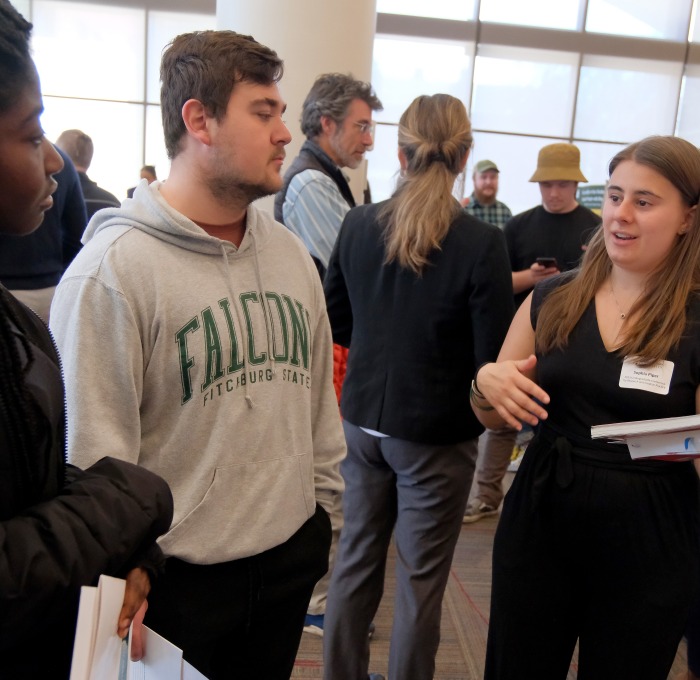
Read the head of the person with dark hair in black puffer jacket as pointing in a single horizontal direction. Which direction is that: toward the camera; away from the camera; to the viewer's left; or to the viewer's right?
to the viewer's right

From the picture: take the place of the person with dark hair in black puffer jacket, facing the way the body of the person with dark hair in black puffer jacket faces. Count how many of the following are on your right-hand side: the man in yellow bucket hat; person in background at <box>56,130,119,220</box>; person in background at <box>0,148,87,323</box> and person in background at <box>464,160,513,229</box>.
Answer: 0

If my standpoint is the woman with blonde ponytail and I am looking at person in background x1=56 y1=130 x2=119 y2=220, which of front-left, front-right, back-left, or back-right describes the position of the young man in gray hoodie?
back-left

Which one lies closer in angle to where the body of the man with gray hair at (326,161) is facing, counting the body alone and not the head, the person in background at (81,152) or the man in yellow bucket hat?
the man in yellow bucket hat

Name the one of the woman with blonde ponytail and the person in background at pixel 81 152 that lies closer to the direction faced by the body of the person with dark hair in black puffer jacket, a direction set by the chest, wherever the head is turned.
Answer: the woman with blonde ponytail

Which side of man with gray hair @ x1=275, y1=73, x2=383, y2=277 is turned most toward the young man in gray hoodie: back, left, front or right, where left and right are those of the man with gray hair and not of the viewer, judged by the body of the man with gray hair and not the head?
right

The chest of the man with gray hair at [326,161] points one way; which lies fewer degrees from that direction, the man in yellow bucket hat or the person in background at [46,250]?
the man in yellow bucket hat

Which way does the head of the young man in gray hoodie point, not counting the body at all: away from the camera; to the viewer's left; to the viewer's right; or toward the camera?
to the viewer's right

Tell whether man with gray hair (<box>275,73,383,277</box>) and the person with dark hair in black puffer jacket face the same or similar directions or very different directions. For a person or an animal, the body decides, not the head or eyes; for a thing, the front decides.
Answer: same or similar directions

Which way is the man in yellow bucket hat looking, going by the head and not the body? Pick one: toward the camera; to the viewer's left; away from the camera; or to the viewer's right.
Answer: toward the camera

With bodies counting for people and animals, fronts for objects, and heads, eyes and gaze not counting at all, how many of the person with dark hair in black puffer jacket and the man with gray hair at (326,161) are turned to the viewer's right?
2

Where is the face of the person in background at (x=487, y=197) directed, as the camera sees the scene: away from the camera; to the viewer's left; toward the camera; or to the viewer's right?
toward the camera

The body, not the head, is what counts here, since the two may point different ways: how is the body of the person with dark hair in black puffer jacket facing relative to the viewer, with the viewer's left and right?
facing to the right of the viewer

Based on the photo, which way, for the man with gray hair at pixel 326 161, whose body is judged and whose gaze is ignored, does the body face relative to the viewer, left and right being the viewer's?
facing to the right of the viewer
